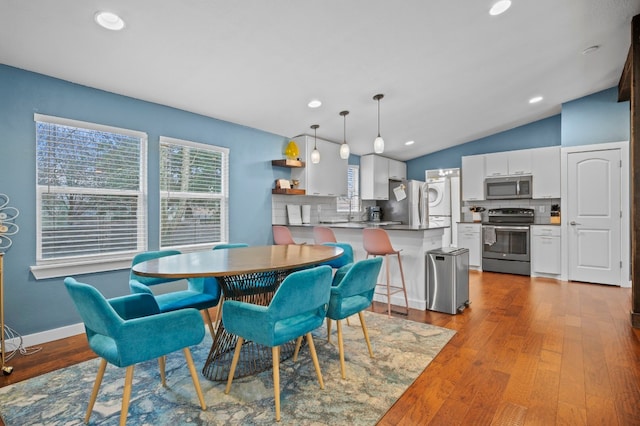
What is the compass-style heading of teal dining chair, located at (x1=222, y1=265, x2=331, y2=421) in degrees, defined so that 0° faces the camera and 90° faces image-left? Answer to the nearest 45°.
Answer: approximately 135°

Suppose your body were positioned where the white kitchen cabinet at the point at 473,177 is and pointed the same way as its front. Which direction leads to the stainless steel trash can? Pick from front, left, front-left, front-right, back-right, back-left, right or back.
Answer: front

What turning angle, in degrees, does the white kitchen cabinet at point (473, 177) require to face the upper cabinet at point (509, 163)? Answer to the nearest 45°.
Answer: approximately 90° to its left

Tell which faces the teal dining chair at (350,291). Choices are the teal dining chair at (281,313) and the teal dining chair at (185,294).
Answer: the teal dining chair at (185,294)

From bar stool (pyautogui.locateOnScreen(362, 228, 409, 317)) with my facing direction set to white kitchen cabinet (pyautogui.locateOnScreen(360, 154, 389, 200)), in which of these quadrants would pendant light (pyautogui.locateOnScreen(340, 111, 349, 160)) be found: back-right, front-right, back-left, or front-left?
front-left

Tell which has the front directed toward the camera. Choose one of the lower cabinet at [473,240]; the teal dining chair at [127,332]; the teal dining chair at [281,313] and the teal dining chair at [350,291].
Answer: the lower cabinet

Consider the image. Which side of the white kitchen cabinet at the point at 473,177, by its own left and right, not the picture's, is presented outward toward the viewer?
front

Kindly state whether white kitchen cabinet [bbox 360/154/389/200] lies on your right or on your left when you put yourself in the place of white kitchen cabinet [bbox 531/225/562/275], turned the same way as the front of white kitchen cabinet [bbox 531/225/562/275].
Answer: on your right

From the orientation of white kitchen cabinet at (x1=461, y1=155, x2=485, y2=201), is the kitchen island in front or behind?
in front

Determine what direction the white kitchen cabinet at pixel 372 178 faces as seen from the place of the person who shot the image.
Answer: facing the viewer and to the right of the viewer

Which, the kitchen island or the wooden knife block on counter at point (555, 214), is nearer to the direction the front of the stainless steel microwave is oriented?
the kitchen island

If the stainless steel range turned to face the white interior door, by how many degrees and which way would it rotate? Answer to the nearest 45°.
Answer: approximately 90° to its left

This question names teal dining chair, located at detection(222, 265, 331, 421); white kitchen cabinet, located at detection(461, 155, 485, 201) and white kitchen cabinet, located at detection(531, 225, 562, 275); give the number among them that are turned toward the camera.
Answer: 2

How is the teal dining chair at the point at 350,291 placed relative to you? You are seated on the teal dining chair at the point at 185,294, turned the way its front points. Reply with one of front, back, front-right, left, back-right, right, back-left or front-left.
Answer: front

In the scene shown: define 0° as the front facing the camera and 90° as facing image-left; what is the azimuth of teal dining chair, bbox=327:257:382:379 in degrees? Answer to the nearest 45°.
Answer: approximately 135°

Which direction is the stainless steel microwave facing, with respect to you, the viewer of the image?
facing the viewer

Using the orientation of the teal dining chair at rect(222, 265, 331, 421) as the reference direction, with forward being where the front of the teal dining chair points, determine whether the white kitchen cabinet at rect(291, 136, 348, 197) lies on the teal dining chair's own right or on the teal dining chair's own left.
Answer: on the teal dining chair's own right

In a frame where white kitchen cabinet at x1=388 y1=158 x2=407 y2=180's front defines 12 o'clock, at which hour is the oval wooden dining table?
The oval wooden dining table is roughly at 2 o'clock from the white kitchen cabinet.
